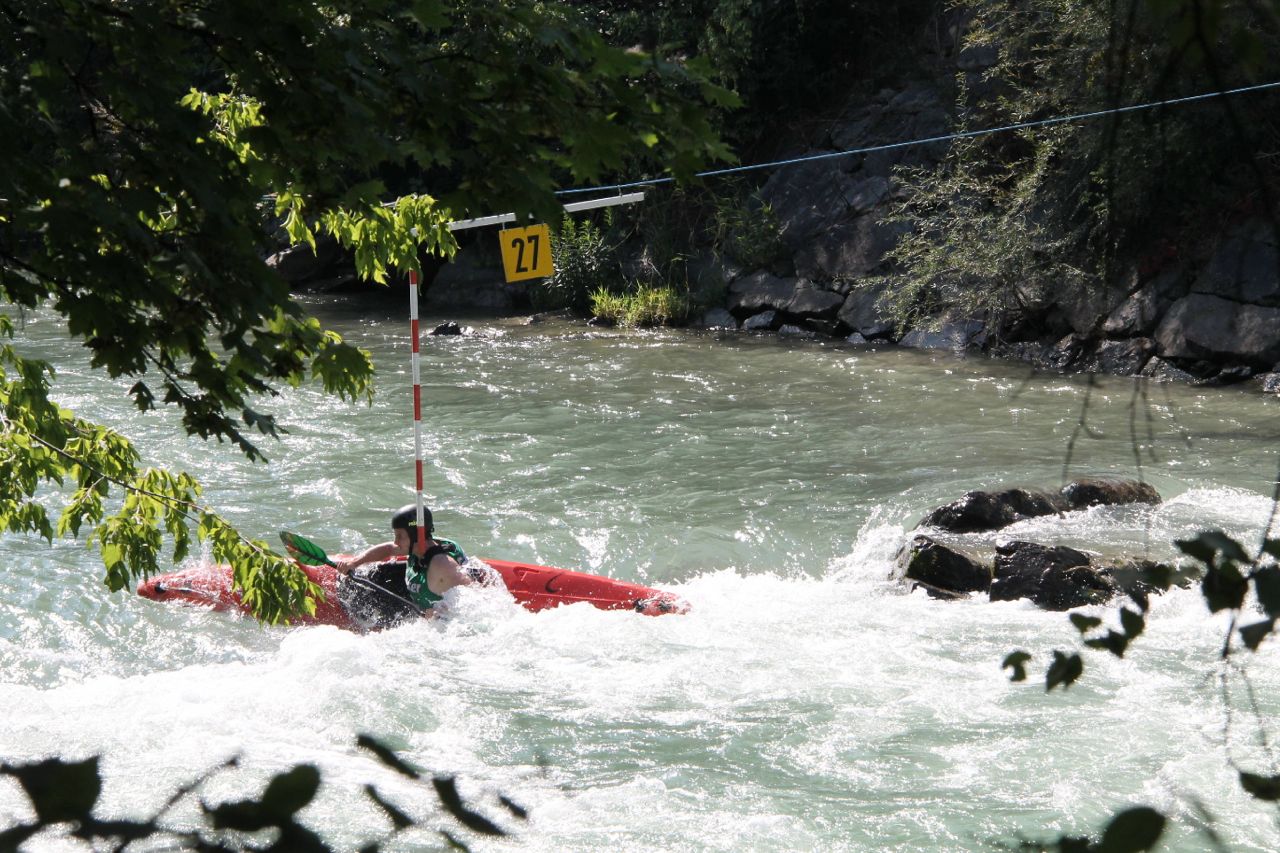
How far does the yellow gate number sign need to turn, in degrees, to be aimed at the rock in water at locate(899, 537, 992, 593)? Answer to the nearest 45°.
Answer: approximately 90° to its left

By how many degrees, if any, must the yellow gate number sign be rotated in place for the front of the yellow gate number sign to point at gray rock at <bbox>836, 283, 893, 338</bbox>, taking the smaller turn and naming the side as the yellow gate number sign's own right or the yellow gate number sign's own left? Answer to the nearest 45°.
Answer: approximately 135° to the yellow gate number sign's own left

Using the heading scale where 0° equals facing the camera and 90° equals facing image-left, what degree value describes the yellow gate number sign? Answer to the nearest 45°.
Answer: approximately 0°

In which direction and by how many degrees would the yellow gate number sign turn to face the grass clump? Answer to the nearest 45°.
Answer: approximately 180°

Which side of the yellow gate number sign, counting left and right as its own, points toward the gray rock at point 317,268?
back

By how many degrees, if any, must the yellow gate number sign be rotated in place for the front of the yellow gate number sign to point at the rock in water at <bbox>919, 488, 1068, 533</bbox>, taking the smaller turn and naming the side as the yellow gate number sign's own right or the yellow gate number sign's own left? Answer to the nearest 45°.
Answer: approximately 90° to the yellow gate number sign's own left

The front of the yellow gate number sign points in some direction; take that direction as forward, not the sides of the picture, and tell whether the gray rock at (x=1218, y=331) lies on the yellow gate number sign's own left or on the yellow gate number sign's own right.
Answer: on the yellow gate number sign's own left

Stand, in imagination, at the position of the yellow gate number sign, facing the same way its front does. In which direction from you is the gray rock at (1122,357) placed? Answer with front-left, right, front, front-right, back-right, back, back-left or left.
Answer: back-left

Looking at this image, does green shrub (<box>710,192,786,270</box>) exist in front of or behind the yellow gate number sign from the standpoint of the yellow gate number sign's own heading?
behind
